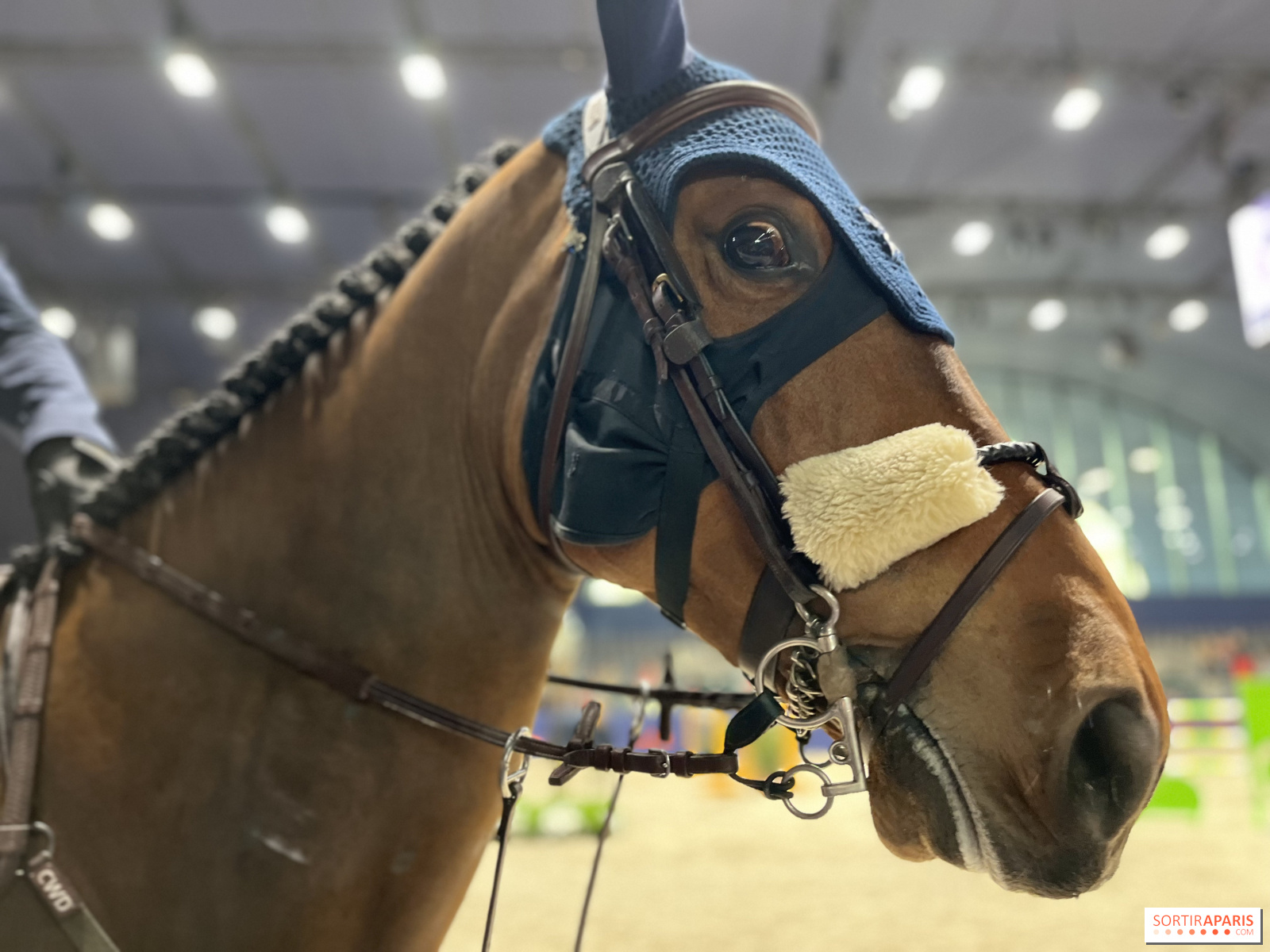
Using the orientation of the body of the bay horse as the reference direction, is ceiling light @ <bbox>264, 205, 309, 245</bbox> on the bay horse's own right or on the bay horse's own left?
on the bay horse's own left

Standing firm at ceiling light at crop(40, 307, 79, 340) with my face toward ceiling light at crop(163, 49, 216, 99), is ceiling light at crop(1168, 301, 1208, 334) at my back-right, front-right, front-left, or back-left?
front-left

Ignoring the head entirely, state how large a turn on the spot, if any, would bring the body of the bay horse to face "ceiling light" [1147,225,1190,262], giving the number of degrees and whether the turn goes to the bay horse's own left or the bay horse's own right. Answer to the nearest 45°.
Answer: approximately 45° to the bay horse's own left

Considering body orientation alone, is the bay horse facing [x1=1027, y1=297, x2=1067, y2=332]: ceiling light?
no

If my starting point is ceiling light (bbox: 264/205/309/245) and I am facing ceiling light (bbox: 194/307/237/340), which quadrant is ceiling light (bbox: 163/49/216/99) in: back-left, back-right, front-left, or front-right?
back-left

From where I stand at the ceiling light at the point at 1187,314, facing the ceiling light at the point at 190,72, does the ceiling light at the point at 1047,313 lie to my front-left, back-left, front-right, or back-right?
front-right

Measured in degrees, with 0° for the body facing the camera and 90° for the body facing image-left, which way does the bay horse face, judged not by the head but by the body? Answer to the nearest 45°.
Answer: approximately 270°

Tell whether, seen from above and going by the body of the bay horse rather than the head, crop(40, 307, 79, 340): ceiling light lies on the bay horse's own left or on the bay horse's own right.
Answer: on the bay horse's own left

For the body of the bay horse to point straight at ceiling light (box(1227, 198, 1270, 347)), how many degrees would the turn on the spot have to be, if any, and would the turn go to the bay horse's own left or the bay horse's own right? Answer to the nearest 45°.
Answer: approximately 45° to the bay horse's own left

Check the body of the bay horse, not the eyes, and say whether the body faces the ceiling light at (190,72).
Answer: no

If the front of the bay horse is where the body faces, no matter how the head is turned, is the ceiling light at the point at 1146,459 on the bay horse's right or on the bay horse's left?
on the bay horse's left

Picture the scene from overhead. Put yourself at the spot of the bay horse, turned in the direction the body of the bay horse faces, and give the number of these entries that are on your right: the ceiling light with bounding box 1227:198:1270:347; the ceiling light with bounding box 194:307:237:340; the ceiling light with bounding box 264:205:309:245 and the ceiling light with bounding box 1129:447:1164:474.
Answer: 0
